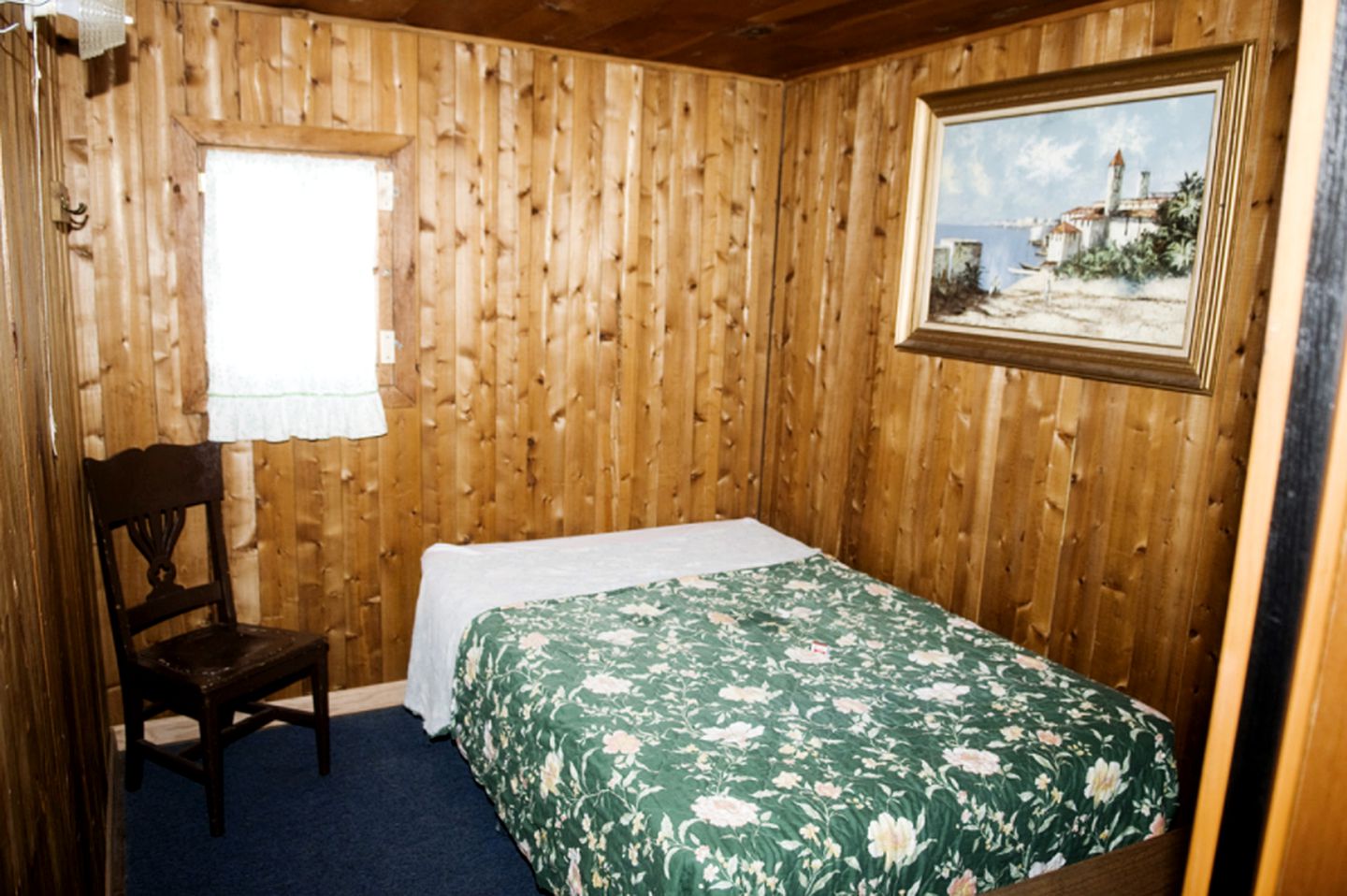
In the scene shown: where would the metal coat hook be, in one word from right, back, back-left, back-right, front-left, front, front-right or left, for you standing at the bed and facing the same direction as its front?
back-right

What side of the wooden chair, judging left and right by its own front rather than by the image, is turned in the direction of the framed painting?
front

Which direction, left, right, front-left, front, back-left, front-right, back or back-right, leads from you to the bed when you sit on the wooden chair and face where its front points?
front

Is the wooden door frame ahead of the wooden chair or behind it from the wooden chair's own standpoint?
ahead

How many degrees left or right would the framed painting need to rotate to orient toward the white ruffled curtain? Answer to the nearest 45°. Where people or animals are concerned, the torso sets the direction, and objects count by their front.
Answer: approximately 45° to its right

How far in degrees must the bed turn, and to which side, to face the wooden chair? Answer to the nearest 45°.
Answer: approximately 135° to its right

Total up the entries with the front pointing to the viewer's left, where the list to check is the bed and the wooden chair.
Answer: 0

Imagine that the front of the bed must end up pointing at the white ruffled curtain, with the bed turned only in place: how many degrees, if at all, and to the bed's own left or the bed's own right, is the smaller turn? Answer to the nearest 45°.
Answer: approximately 180°

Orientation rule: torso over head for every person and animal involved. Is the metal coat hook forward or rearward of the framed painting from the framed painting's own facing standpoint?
forward

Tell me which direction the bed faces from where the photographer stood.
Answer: facing the viewer and to the right of the viewer

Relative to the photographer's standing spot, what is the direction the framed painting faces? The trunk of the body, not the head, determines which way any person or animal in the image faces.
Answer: facing the viewer and to the left of the viewer
